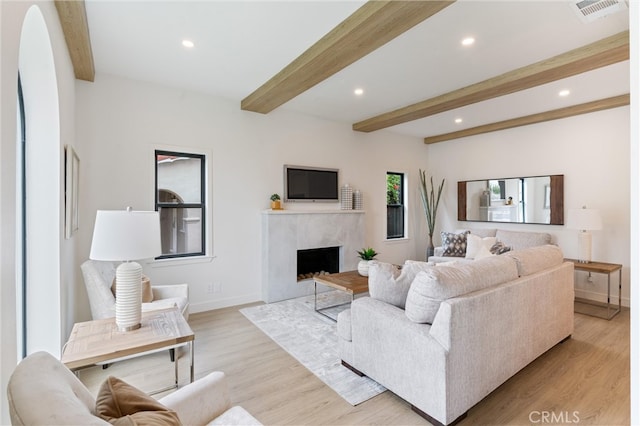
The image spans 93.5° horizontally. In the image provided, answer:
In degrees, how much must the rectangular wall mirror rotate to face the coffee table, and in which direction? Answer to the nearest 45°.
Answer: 0° — it already faces it

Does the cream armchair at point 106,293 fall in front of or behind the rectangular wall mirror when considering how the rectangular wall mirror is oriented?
in front

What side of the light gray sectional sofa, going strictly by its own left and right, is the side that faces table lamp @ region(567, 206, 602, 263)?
right

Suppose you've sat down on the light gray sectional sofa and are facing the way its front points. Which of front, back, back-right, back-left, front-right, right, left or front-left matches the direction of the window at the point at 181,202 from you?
front-left

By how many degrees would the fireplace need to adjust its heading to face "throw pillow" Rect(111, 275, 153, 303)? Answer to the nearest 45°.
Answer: approximately 90° to its right

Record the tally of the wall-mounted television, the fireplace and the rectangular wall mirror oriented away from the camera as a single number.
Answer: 0

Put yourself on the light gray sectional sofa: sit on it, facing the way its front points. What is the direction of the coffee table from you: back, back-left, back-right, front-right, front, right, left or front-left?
front

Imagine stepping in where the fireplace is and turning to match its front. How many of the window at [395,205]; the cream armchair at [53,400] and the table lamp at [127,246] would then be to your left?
1

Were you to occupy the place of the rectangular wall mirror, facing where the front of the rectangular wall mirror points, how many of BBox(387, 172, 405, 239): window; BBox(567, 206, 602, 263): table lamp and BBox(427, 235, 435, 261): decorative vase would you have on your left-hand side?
1

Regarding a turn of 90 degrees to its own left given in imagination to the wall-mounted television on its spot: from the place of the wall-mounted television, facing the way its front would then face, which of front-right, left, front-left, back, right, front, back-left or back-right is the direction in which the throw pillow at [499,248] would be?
front-right

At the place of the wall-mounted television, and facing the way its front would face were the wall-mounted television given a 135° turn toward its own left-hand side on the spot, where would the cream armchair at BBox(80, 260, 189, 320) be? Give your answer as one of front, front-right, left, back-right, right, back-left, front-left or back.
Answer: back-left

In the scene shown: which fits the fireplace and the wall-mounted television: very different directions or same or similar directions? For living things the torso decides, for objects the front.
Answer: same or similar directions

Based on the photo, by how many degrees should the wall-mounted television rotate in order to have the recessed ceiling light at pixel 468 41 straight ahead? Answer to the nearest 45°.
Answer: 0° — it already faces it

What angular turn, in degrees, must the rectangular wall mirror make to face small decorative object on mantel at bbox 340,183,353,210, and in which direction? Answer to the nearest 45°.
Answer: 0° — it already faces it

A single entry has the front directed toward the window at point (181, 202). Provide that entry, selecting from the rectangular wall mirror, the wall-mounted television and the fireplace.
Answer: the rectangular wall mirror

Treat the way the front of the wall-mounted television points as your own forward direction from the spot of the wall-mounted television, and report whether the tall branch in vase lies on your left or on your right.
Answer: on your left

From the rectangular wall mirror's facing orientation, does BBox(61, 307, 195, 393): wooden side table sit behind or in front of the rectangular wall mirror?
in front
